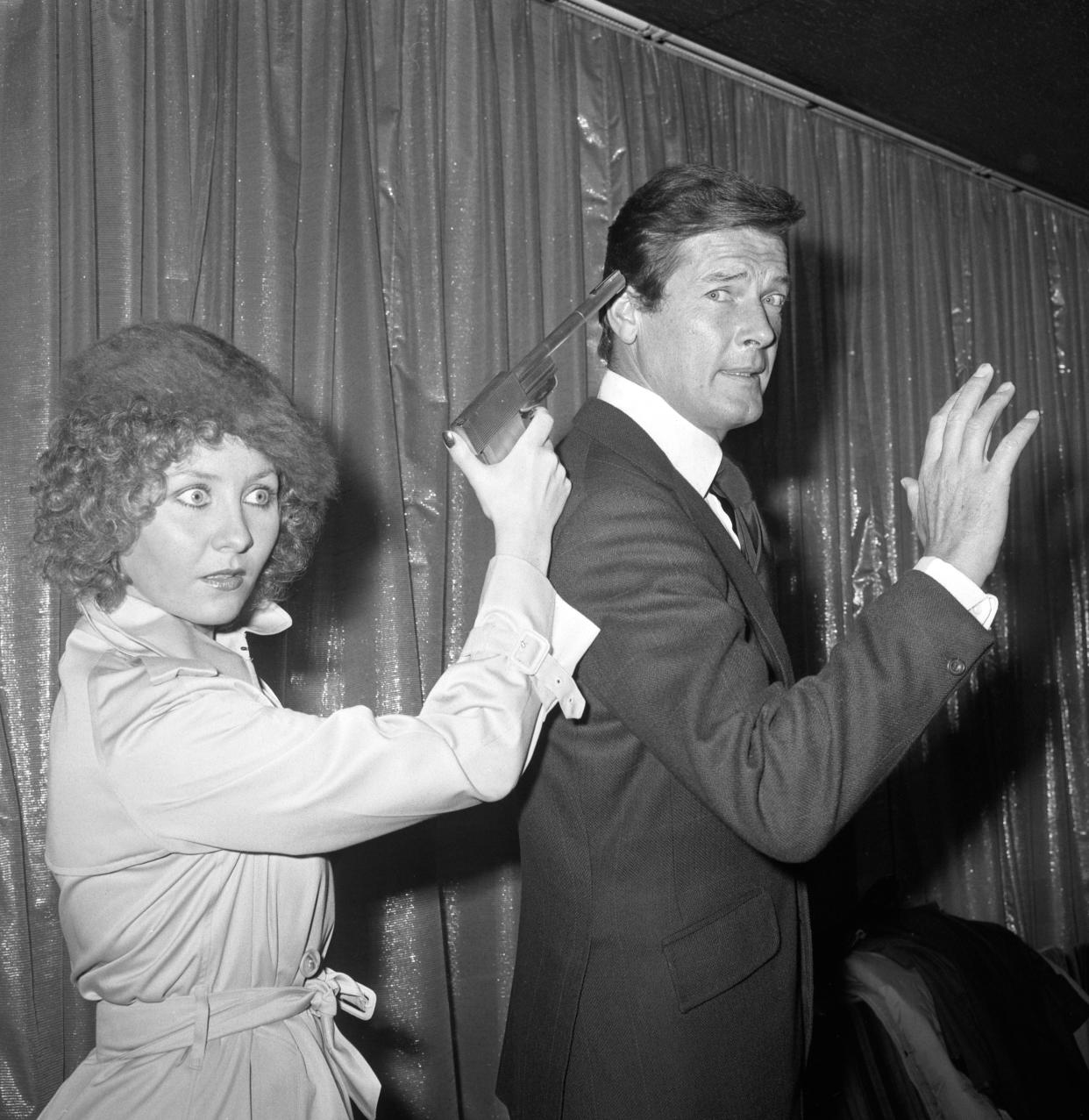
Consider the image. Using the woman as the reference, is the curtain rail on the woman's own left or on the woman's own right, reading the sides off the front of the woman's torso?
on the woman's own left

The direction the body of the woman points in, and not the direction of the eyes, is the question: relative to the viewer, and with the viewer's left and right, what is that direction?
facing to the right of the viewer

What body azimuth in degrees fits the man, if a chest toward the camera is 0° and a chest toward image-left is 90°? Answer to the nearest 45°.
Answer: approximately 270°
